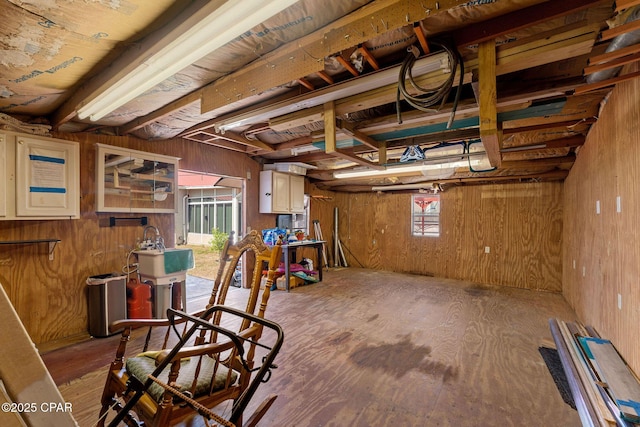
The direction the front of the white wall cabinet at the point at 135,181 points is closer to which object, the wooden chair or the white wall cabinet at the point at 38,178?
the wooden chair

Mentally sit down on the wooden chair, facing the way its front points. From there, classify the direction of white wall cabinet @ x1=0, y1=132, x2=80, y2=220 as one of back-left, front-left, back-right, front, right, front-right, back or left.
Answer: right

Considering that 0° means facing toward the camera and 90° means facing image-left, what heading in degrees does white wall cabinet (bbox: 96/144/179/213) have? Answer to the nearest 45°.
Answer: approximately 315°

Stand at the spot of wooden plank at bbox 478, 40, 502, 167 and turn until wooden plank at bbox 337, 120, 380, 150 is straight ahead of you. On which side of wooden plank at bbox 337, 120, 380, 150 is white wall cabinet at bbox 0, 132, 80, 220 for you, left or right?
left

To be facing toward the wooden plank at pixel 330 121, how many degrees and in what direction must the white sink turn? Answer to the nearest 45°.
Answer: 0° — it already faces it

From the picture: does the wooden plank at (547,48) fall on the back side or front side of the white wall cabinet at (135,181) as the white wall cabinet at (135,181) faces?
on the front side

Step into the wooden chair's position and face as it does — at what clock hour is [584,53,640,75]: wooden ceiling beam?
The wooden ceiling beam is roughly at 8 o'clock from the wooden chair.

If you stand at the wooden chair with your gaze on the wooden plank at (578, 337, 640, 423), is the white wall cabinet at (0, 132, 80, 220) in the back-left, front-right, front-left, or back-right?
back-left

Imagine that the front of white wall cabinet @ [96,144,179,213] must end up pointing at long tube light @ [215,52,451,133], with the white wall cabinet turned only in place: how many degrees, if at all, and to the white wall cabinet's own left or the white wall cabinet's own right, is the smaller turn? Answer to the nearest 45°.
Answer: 0° — it already faces it

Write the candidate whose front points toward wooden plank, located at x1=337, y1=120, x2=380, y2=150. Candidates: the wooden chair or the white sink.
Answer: the white sink

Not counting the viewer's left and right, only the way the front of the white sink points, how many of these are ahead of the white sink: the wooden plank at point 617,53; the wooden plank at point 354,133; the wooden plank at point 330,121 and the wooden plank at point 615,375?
4

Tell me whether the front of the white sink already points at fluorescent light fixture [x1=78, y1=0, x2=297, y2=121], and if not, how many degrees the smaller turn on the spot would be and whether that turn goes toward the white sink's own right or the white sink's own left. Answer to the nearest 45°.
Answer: approximately 45° to the white sink's own right

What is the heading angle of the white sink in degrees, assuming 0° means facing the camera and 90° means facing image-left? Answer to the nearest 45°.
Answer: approximately 315°

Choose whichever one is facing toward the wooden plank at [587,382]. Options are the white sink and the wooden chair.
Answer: the white sink

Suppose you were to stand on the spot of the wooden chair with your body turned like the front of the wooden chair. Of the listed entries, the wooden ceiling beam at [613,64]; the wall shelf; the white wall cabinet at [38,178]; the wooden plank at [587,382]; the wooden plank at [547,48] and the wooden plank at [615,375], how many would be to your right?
2

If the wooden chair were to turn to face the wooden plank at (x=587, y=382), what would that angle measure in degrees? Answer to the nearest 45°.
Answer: approximately 135° to its left
